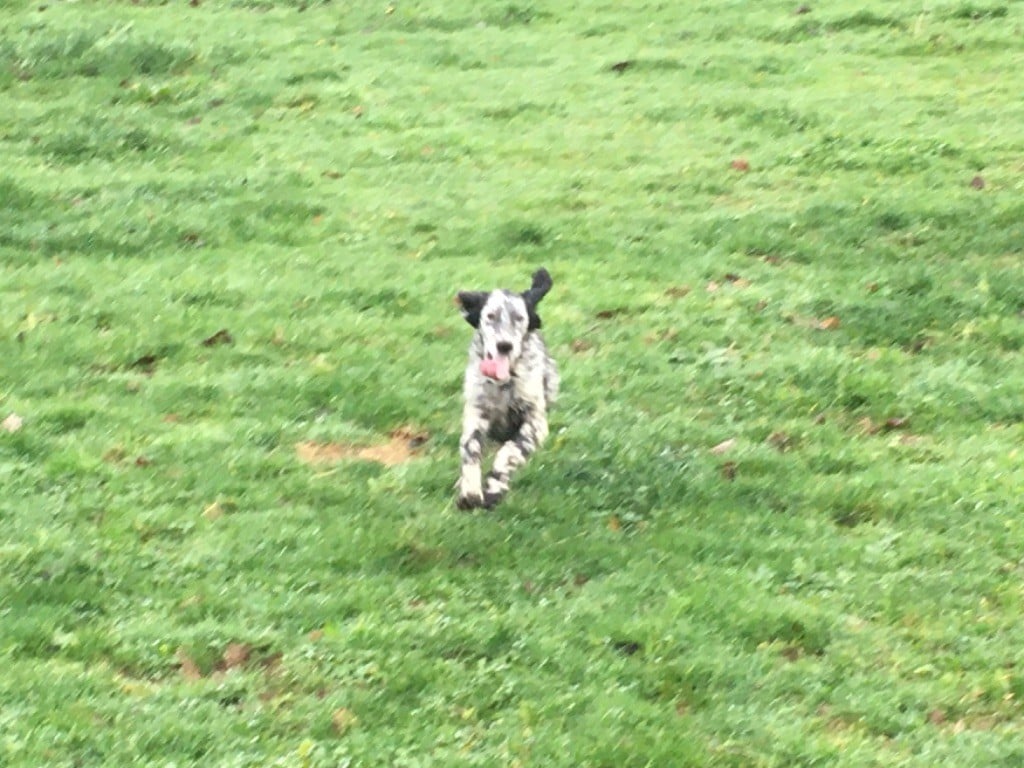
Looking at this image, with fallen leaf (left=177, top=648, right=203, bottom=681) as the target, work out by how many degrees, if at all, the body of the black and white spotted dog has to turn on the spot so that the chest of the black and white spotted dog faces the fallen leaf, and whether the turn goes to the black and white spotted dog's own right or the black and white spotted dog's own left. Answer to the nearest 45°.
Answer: approximately 45° to the black and white spotted dog's own right

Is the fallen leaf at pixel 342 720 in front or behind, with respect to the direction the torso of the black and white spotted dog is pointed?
in front

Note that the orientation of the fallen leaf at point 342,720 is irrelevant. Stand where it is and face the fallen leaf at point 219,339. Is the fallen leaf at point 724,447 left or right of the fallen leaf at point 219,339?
right

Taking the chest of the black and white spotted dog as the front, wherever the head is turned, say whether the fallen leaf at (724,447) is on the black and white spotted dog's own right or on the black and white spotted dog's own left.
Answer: on the black and white spotted dog's own left

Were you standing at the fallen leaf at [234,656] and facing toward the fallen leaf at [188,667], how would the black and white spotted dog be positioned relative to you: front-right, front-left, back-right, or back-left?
back-right

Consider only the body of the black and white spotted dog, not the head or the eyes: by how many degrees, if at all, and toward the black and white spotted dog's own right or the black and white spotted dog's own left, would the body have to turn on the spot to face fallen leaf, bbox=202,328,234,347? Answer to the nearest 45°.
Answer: approximately 135° to the black and white spotted dog's own right

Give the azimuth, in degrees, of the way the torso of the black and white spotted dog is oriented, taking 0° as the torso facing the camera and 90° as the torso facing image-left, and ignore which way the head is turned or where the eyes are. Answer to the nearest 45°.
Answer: approximately 0°

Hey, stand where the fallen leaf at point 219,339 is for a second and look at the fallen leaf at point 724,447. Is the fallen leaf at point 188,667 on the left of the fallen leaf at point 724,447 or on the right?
right

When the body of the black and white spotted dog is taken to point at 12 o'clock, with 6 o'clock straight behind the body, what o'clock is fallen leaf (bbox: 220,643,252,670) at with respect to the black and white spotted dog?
The fallen leaf is roughly at 1 o'clock from the black and white spotted dog.
